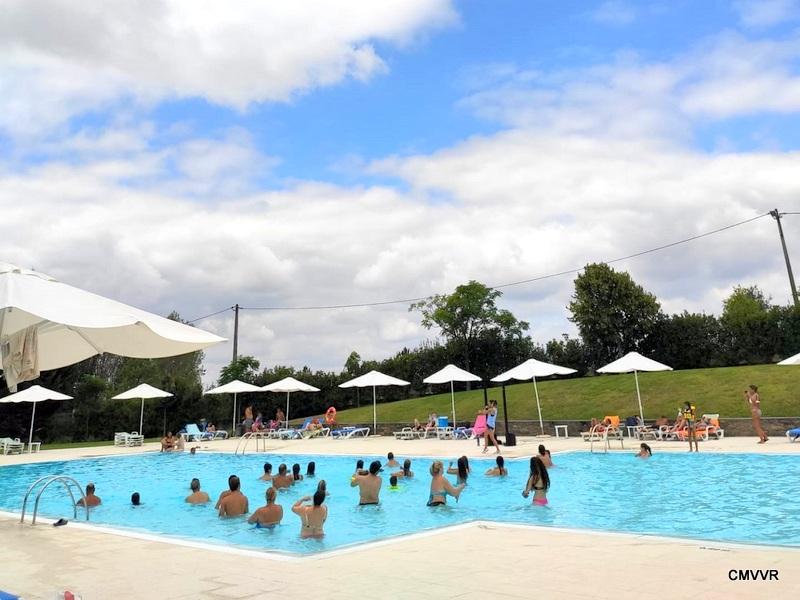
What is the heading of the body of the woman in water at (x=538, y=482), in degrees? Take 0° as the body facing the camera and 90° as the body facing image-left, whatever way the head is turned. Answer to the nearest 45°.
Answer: approximately 180°

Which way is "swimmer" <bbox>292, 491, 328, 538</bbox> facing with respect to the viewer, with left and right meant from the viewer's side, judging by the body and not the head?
facing away from the viewer

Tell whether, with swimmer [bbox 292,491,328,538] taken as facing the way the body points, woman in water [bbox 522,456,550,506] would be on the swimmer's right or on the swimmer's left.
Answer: on the swimmer's right

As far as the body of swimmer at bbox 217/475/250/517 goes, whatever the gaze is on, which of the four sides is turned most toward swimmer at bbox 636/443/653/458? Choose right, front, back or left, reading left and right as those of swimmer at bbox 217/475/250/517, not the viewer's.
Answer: right

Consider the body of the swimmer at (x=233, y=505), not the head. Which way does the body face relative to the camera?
away from the camera

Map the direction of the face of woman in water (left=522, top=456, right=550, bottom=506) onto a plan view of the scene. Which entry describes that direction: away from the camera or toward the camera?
away from the camera

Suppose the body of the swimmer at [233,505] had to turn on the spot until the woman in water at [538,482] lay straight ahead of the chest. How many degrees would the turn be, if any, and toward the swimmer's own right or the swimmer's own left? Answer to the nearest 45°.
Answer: approximately 135° to the swimmer's own right

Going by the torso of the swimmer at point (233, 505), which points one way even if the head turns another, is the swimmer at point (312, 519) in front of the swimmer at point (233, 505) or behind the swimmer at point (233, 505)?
behind
